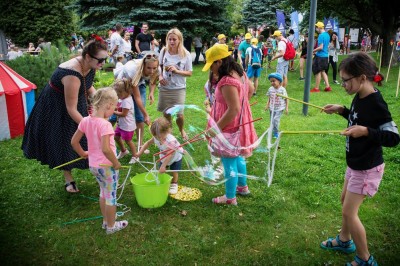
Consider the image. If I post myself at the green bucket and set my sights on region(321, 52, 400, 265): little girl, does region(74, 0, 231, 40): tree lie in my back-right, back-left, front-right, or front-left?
back-left

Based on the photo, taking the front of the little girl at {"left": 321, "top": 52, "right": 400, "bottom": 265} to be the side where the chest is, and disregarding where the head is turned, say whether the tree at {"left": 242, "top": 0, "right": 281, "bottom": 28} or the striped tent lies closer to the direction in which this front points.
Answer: the striped tent

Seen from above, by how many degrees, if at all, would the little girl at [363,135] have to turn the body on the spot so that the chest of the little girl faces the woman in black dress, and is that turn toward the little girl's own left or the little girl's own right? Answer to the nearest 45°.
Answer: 0° — they already face them

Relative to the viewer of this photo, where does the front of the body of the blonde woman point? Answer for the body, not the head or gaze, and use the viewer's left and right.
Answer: facing the viewer and to the right of the viewer

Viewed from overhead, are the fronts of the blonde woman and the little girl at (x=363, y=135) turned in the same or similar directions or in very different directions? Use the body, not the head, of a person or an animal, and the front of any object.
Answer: very different directions

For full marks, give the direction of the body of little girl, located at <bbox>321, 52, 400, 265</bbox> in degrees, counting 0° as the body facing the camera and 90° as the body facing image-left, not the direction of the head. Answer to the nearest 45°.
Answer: approximately 90°

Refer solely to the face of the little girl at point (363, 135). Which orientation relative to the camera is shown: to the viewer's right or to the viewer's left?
to the viewer's left

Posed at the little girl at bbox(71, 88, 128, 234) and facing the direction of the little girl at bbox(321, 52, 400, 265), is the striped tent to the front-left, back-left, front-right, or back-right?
back-left

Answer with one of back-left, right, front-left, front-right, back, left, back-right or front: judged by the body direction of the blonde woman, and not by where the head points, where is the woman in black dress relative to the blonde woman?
right

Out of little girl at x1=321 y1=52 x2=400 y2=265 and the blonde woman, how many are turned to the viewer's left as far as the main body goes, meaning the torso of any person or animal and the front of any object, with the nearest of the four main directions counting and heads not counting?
1

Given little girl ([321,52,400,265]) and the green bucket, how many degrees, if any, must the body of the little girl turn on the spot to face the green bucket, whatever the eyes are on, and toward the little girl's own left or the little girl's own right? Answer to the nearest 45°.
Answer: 0° — they already face it

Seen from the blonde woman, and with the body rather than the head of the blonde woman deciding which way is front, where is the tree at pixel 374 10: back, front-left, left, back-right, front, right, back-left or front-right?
left

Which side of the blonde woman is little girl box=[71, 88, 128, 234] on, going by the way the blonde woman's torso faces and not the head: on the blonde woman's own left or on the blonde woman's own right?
on the blonde woman's own right

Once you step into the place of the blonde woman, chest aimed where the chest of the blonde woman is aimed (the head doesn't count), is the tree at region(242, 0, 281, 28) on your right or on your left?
on your left

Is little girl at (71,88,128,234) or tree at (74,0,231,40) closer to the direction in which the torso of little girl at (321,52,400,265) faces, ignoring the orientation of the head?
the little girl

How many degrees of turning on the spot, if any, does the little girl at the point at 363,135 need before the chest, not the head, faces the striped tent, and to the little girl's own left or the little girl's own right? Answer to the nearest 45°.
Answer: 0° — they already face it
